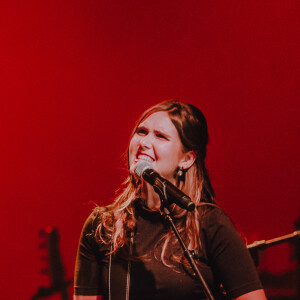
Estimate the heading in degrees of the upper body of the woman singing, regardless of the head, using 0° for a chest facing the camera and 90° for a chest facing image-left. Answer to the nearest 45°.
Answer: approximately 45°

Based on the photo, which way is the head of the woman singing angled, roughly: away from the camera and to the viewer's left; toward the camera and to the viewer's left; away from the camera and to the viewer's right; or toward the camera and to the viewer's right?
toward the camera and to the viewer's left
